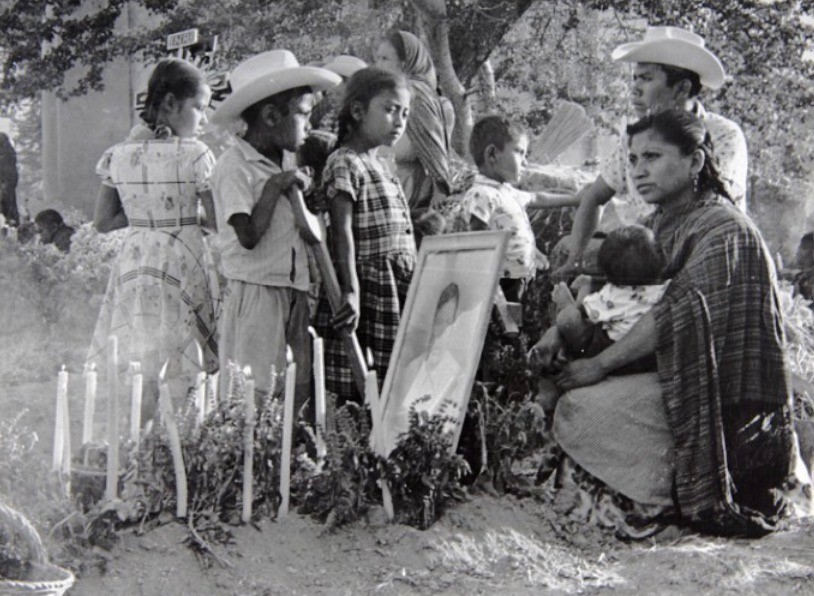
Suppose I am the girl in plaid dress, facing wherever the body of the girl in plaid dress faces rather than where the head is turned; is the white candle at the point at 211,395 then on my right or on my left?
on my right

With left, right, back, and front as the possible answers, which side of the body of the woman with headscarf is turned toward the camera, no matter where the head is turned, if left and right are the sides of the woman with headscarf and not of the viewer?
left

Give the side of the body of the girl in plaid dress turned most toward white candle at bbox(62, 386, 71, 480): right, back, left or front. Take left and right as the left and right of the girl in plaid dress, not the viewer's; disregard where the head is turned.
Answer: right

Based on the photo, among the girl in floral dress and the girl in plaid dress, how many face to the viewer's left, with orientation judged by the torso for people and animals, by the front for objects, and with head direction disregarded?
0

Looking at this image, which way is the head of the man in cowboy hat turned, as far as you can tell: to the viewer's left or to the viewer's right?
to the viewer's left

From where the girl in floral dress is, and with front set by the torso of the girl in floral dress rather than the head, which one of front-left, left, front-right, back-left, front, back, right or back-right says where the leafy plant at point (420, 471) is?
right

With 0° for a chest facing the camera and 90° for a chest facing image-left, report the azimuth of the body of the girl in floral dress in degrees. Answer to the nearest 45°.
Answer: approximately 225°

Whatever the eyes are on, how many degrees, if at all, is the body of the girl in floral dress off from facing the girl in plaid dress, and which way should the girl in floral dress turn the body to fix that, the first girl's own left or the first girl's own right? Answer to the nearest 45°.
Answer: approximately 45° to the first girl's own right

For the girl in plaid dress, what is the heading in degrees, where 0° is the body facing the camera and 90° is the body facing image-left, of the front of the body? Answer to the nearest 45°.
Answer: approximately 315°

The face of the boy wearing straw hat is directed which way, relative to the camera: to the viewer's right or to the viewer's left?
to the viewer's right
